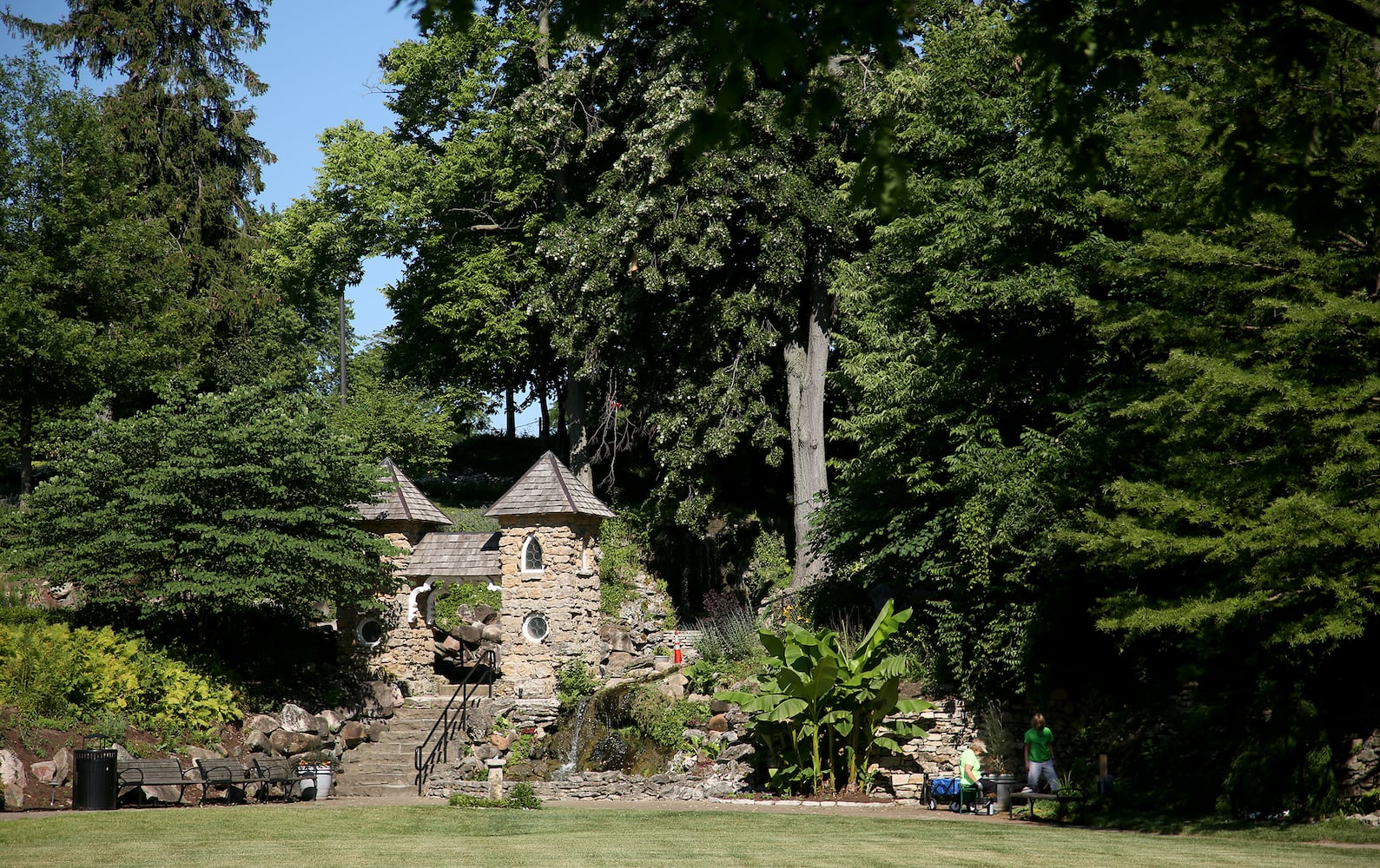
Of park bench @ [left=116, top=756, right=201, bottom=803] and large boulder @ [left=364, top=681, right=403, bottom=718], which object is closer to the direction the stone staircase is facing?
the park bench

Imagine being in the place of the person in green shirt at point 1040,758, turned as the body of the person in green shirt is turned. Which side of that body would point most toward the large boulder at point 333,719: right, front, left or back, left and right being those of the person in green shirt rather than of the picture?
right

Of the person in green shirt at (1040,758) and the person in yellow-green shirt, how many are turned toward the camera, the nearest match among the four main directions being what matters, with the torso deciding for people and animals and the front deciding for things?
1

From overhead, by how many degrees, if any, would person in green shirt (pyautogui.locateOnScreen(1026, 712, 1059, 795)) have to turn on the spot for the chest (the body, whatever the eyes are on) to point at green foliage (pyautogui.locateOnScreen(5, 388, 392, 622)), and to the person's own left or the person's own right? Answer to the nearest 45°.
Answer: approximately 90° to the person's own right

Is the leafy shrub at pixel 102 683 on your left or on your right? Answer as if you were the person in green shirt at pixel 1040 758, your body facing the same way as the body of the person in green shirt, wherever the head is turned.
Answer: on your right
